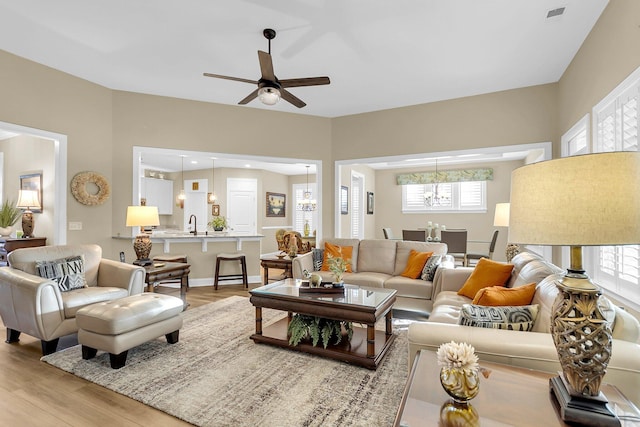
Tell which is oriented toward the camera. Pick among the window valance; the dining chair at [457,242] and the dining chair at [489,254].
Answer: the window valance

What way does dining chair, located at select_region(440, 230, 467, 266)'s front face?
away from the camera

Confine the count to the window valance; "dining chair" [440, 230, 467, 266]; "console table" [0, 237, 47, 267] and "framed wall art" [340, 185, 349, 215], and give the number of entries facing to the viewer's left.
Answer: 0

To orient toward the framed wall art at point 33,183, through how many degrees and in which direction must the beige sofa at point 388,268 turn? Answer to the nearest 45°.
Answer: approximately 45° to its right

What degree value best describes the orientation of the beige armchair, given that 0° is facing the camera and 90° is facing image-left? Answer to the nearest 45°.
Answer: approximately 315°

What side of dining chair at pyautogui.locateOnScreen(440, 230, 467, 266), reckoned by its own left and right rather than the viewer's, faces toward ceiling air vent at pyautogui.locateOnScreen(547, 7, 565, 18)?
back

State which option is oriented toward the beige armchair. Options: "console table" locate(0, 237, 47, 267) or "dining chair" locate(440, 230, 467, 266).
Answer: the console table

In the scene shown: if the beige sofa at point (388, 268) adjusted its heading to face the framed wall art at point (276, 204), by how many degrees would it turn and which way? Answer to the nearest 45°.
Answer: approximately 90° to its right

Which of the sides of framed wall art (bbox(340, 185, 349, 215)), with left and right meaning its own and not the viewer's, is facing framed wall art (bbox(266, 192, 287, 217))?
back

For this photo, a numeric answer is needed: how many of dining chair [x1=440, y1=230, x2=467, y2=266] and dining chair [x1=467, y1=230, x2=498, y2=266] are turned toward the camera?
0

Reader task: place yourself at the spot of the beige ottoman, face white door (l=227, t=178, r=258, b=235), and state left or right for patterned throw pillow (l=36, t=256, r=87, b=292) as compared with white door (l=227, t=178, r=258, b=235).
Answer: left

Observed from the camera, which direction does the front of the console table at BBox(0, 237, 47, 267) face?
facing the viewer

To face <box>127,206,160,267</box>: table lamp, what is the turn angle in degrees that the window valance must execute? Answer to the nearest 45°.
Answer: approximately 45° to its right

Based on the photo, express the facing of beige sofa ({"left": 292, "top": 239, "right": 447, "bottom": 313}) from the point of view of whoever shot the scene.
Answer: facing the viewer and to the left of the viewer

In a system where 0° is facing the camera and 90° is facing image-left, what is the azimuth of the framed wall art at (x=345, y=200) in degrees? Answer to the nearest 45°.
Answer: approximately 315°

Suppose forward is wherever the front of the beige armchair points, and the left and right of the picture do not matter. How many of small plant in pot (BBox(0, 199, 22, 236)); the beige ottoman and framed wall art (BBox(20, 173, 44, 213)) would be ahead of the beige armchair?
1

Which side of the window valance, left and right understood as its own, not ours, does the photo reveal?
front
